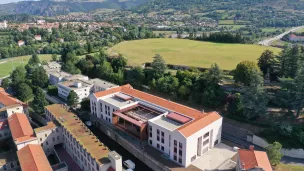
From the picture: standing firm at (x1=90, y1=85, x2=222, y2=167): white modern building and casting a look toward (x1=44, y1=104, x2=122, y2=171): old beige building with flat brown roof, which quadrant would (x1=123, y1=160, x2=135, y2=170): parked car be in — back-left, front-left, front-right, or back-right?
front-left

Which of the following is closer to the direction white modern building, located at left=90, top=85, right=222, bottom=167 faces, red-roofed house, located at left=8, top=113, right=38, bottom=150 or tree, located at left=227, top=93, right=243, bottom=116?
the red-roofed house

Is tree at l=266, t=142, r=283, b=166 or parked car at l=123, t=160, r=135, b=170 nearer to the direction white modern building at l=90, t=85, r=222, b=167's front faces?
the parked car

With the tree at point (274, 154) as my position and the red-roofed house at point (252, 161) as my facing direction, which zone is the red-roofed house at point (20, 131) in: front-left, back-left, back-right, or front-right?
front-right

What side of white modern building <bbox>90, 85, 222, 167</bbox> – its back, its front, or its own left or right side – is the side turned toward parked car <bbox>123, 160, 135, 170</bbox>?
front

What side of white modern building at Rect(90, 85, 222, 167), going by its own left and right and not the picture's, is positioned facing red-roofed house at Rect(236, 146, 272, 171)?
left

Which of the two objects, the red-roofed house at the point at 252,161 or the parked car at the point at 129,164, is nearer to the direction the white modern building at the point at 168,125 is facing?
the parked car

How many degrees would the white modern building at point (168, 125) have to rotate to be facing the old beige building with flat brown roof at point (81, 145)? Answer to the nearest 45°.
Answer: approximately 45° to its right

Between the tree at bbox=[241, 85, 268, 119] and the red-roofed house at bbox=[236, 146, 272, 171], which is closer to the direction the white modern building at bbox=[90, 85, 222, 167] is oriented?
the red-roofed house

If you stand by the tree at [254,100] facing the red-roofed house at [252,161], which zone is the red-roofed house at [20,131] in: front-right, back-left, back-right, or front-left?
front-right

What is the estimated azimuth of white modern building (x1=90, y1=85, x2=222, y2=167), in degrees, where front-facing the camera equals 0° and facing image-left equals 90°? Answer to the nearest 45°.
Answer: approximately 45°

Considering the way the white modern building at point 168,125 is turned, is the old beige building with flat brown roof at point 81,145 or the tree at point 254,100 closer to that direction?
the old beige building with flat brown roof

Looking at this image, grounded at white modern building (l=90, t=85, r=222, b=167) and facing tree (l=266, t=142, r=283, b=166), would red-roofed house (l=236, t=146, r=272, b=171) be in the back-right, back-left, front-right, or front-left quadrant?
front-right

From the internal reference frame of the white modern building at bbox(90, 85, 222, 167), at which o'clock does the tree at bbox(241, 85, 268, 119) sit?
The tree is roughly at 7 o'clock from the white modern building.

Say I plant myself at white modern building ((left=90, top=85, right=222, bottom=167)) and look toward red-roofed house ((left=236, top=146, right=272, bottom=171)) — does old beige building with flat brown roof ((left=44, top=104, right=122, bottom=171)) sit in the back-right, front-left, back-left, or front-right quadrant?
back-right

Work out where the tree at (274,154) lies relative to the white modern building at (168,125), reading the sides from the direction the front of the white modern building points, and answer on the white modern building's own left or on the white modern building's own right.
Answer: on the white modern building's own left
